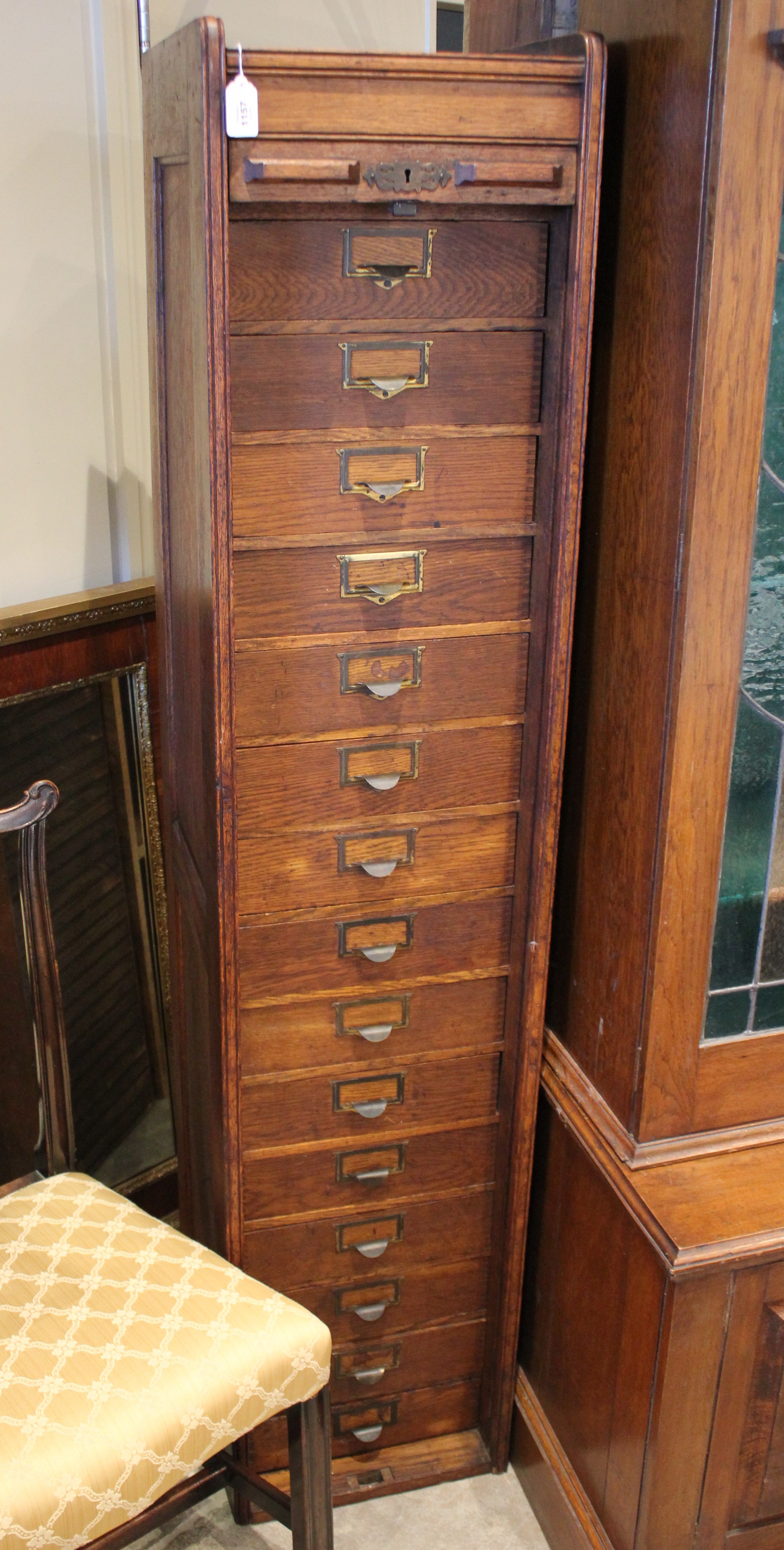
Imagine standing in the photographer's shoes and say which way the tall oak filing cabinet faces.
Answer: facing the viewer

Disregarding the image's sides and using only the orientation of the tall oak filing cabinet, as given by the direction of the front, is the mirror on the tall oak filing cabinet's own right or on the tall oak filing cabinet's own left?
on the tall oak filing cabinet's own right

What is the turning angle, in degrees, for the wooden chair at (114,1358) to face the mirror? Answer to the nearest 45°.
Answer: approximately 135° to its left

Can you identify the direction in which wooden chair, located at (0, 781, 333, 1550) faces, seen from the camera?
facing the viewer and to the right of the viewer
